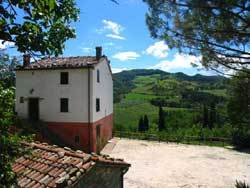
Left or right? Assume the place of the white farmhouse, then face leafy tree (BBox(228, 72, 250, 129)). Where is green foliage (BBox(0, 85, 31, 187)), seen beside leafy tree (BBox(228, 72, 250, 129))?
right

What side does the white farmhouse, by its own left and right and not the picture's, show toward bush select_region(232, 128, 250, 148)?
left

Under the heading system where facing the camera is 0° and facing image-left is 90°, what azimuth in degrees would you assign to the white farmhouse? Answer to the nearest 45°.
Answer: approximately 0°

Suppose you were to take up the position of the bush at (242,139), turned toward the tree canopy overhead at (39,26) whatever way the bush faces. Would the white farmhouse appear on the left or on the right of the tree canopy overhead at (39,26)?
right

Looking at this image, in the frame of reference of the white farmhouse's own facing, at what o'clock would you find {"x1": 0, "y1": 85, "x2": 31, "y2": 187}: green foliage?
The green foliage is roughly at 12 o'clock from the white farmhouse.

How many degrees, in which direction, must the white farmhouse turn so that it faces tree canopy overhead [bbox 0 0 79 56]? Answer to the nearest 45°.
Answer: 0° — it already faces it
